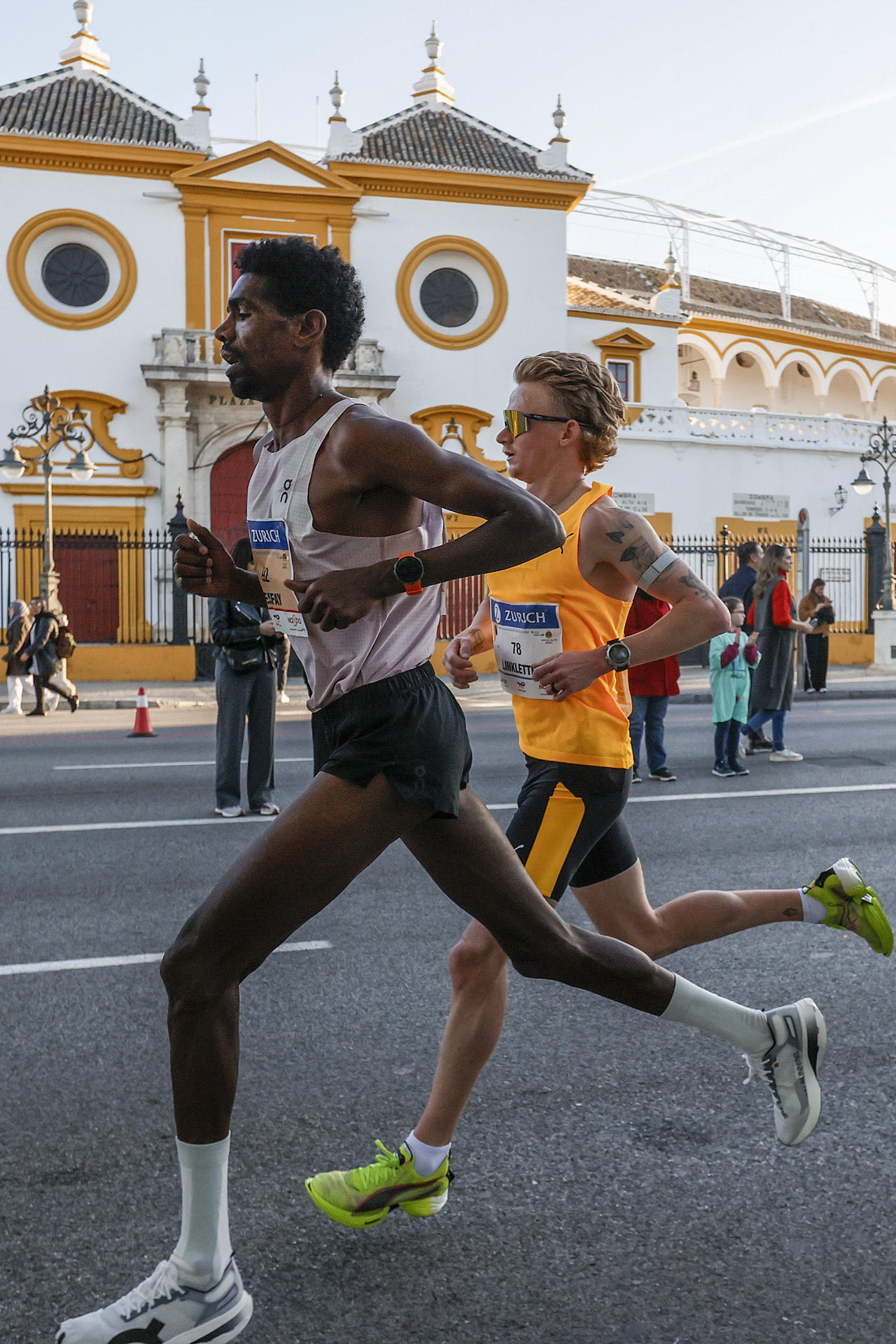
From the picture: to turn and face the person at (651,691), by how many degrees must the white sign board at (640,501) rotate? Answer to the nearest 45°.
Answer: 0° — it already faces them

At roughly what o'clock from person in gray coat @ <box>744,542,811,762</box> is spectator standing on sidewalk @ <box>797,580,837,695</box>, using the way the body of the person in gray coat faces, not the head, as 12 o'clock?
The spectator standing on sidewalk is roughly at 9 o'clock from the person in gray coat.

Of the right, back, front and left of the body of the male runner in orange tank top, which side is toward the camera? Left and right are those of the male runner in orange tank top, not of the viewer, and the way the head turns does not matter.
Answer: left

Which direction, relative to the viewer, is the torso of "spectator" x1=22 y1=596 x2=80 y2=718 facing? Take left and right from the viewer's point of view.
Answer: facing to the left of the viewer

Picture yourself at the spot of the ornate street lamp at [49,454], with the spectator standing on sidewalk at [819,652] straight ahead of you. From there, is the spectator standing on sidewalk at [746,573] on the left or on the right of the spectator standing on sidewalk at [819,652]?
right

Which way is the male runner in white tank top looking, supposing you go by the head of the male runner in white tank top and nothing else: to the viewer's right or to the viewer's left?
to the viewer's left
